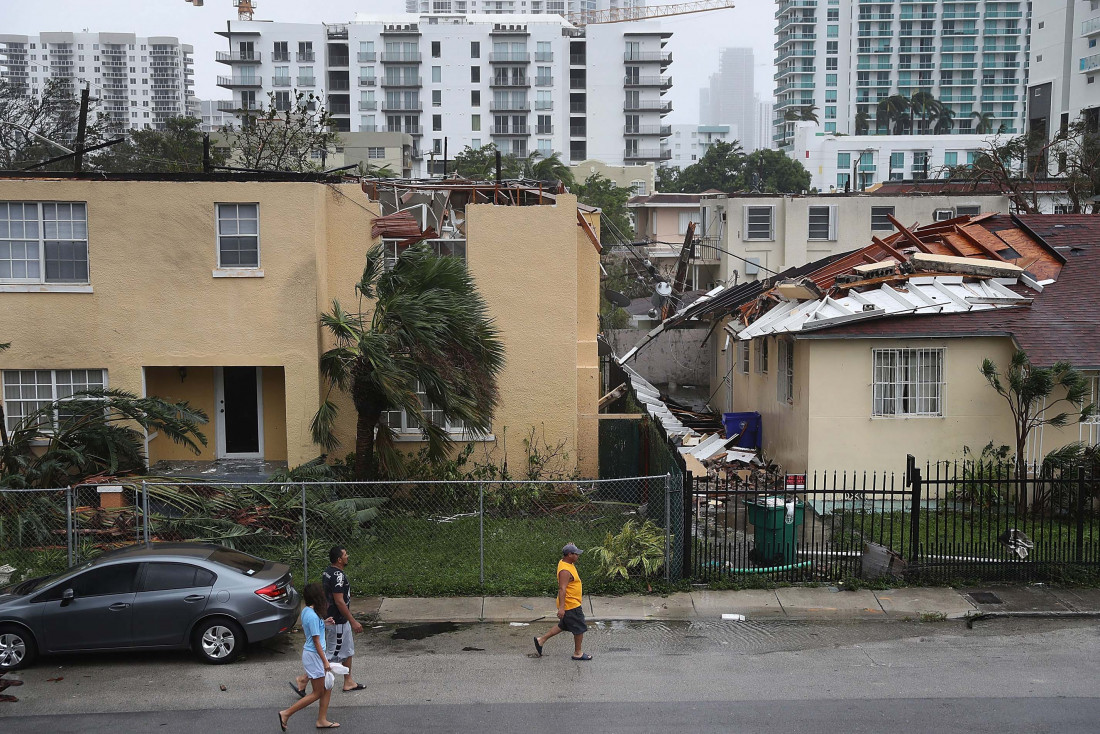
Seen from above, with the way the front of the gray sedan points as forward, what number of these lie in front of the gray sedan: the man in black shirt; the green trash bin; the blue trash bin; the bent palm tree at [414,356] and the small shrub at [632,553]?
0

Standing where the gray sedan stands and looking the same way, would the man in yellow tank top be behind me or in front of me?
behind

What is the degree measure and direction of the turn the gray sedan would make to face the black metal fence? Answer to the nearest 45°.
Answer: approximately 180°

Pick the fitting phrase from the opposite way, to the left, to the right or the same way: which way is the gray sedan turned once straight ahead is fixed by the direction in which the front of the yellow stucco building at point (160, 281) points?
to the right

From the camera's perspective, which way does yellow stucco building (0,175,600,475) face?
toward the camera

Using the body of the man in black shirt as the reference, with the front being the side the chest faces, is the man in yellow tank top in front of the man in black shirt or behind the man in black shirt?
in front

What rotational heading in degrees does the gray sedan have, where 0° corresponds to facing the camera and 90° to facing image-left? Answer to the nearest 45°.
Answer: approximately 90°

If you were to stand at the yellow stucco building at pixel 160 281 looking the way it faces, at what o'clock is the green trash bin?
The green trash bin is roughly at 10 o'clock from the yellow stucco building.

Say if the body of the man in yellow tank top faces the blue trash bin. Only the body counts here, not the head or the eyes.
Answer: no
